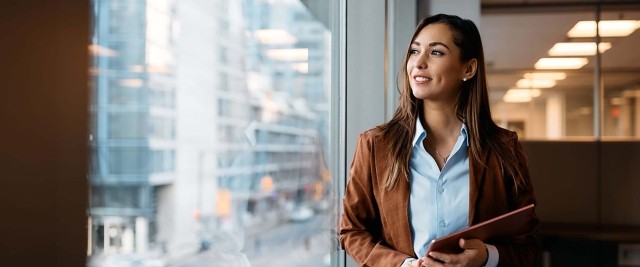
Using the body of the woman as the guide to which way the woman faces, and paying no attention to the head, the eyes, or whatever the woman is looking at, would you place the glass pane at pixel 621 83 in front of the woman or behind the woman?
behind

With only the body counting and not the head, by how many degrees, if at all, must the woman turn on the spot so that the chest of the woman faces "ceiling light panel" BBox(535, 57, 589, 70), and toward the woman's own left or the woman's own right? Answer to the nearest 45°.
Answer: approximately 180°

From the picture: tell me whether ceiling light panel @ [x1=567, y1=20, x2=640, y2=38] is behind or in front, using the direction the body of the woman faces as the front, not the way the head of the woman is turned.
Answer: behind

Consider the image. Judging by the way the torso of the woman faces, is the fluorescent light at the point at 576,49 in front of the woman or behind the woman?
behind

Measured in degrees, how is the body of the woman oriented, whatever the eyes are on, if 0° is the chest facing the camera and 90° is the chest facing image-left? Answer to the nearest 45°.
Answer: approximately 0°

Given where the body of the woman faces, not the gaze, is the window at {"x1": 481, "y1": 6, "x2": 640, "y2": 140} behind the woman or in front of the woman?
behind
